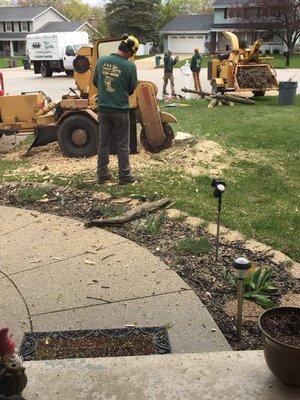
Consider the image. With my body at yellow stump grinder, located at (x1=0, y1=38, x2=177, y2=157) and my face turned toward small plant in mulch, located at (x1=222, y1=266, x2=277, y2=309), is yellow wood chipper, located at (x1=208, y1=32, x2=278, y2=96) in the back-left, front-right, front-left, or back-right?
back-left
